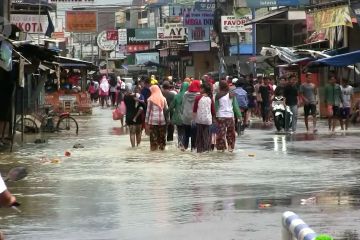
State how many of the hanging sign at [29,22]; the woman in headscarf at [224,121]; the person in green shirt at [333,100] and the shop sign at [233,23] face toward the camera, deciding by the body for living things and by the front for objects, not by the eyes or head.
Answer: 3

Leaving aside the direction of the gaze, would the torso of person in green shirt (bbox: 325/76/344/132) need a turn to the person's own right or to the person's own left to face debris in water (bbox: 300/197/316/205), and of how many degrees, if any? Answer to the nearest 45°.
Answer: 0° — they already face it

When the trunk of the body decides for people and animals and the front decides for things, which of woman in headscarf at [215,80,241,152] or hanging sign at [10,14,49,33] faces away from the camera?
the woman in headscarf

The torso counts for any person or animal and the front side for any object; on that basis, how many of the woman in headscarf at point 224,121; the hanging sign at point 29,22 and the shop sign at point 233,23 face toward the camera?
2

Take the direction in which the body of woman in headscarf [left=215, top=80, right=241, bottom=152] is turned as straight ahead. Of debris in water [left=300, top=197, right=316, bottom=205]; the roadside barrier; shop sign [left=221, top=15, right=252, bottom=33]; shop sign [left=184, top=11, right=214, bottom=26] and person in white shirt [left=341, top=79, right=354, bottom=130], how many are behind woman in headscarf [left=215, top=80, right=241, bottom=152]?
2
